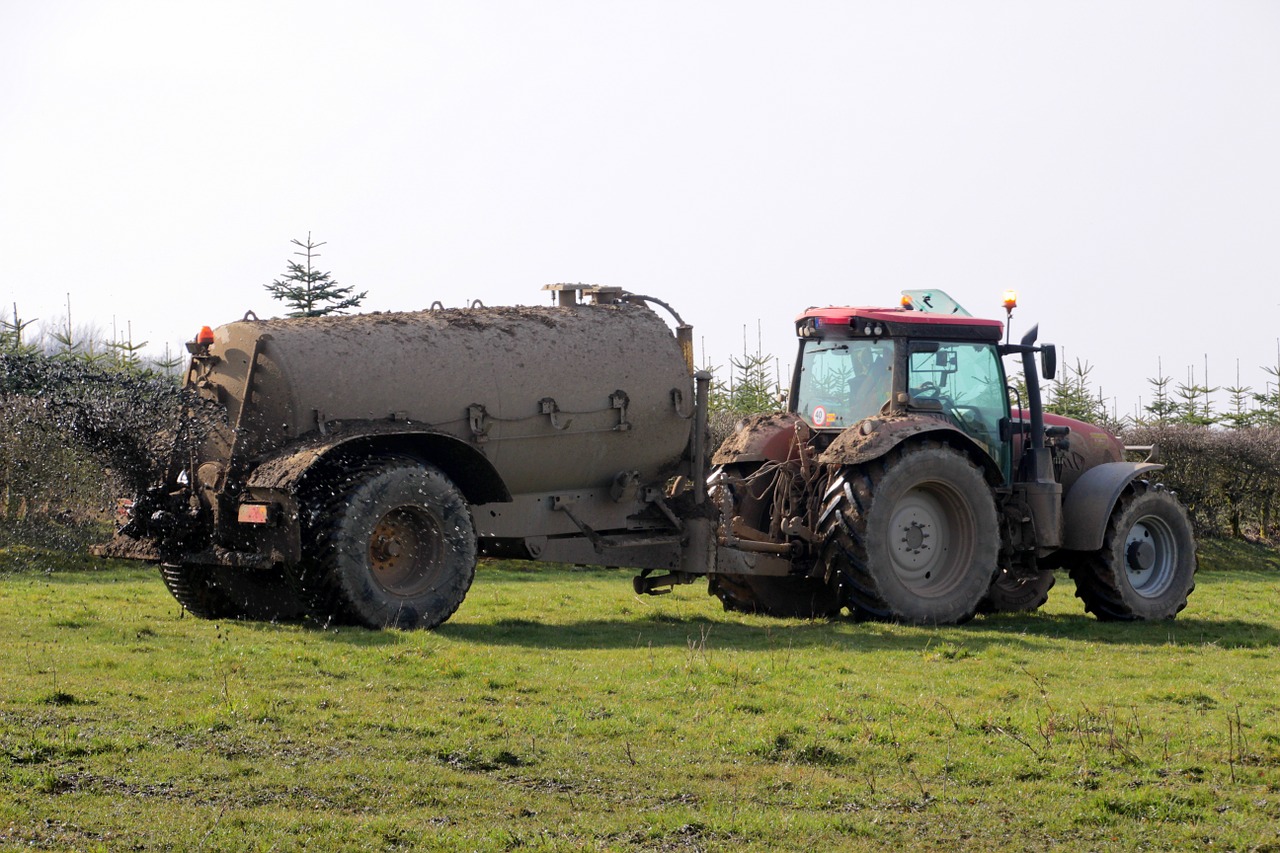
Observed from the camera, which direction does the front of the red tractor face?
facing away from the viewer and to the right of the viewer
